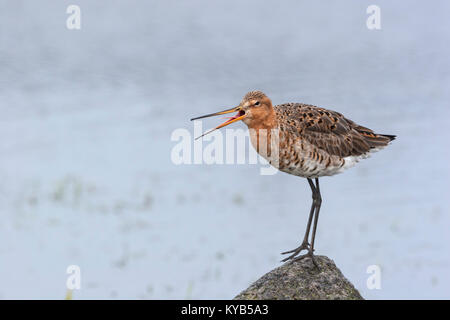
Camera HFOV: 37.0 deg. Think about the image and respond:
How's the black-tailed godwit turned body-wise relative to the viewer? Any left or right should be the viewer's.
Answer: facing to the left of the viewer
